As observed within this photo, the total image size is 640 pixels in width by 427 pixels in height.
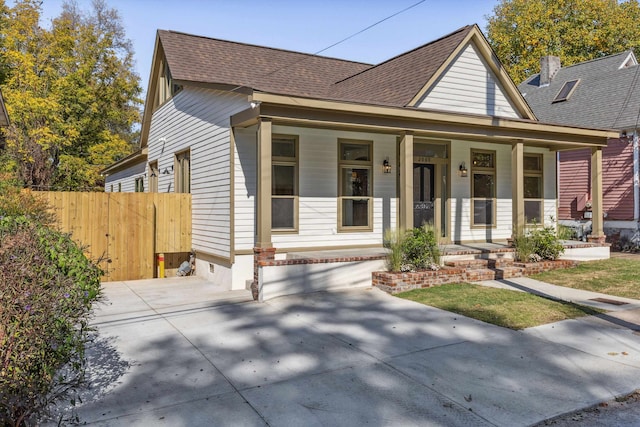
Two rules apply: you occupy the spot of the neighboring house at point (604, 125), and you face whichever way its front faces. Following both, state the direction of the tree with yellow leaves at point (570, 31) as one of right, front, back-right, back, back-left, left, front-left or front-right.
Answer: back-left

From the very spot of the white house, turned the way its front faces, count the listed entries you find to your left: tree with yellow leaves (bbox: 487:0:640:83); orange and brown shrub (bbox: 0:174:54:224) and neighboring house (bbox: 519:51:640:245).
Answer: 2

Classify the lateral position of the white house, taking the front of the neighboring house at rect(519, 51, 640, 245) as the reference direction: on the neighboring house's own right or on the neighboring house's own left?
on the neighboring house's own right

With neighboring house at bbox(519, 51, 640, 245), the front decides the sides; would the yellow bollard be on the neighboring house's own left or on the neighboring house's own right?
on the neighboring house's own right

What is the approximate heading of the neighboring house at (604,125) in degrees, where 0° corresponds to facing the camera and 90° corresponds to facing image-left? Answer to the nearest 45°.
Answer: approximately 315°

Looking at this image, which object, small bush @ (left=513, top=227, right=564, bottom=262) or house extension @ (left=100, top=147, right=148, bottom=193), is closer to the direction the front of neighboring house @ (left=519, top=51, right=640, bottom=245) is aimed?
the small bush

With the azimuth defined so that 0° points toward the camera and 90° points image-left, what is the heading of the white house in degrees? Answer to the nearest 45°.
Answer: approximately 315°

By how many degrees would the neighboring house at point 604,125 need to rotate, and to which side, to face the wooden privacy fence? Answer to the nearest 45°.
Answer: approximately 90° to its right

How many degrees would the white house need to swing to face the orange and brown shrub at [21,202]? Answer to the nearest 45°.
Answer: approximately 90° to its right
